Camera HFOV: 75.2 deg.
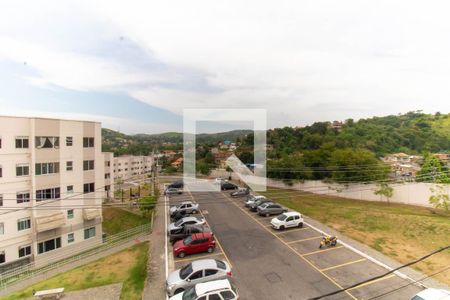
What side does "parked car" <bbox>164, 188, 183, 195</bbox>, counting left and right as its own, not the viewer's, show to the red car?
left

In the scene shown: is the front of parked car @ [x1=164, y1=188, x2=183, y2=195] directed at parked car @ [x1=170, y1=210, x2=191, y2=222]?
no

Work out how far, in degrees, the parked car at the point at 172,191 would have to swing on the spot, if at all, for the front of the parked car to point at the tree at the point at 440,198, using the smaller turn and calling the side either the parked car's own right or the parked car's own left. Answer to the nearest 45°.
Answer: approximately 135° to the parked car's own left

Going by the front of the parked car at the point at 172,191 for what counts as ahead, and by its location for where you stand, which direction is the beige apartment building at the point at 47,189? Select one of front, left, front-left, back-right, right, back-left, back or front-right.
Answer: front-left

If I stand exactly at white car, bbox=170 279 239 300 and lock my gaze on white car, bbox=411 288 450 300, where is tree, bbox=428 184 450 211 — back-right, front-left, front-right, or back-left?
front-left

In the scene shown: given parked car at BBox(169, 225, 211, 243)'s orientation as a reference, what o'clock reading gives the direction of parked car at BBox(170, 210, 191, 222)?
parked car at BBox(170, 210, 191, 222) is roughly at 3 o'clock from parked car at BBox(169, 225, 211, 243).

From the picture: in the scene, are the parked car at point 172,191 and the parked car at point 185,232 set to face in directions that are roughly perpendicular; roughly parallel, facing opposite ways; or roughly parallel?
roughly parallel

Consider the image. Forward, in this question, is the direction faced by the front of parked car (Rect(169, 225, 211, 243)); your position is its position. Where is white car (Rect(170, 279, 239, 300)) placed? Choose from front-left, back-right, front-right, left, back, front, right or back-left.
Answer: left

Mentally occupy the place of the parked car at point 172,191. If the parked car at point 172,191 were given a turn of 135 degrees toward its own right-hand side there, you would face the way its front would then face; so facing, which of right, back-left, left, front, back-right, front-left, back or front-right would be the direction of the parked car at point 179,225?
back-right

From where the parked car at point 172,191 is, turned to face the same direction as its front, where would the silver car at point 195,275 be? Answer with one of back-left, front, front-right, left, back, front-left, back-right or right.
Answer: left

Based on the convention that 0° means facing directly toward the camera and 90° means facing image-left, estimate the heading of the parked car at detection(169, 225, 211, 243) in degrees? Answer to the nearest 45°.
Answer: approximately 90°

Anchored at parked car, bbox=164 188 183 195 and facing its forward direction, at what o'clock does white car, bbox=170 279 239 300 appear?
The white car is roughly at 9 o'clock from the parked car.

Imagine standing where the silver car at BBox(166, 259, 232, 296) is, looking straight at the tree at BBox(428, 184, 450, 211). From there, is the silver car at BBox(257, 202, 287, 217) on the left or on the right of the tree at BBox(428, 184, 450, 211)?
left

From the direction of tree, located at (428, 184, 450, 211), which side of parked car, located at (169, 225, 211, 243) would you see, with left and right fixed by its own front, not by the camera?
back

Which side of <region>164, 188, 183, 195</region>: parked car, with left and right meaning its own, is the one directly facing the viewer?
left
